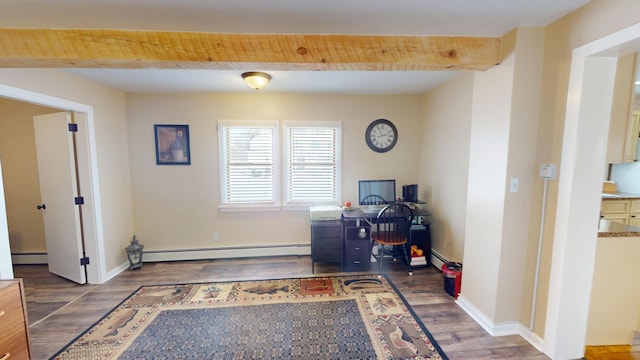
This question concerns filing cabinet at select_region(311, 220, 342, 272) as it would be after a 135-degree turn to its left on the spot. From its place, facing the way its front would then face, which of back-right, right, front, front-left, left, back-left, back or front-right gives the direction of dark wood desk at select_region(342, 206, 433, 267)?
front-right

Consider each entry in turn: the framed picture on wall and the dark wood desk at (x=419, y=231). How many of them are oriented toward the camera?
2

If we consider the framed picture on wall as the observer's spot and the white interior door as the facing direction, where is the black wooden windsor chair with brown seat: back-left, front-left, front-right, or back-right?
back-left

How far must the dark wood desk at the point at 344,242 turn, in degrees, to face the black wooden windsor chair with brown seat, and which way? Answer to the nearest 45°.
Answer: approximately 90° to its left

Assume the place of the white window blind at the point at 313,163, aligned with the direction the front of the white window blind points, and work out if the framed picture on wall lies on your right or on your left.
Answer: on your right

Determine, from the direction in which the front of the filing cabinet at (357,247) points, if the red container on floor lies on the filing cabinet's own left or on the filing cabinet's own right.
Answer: on the filing cabinet's own left

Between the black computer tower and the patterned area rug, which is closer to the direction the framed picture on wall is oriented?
the patterned area rug
